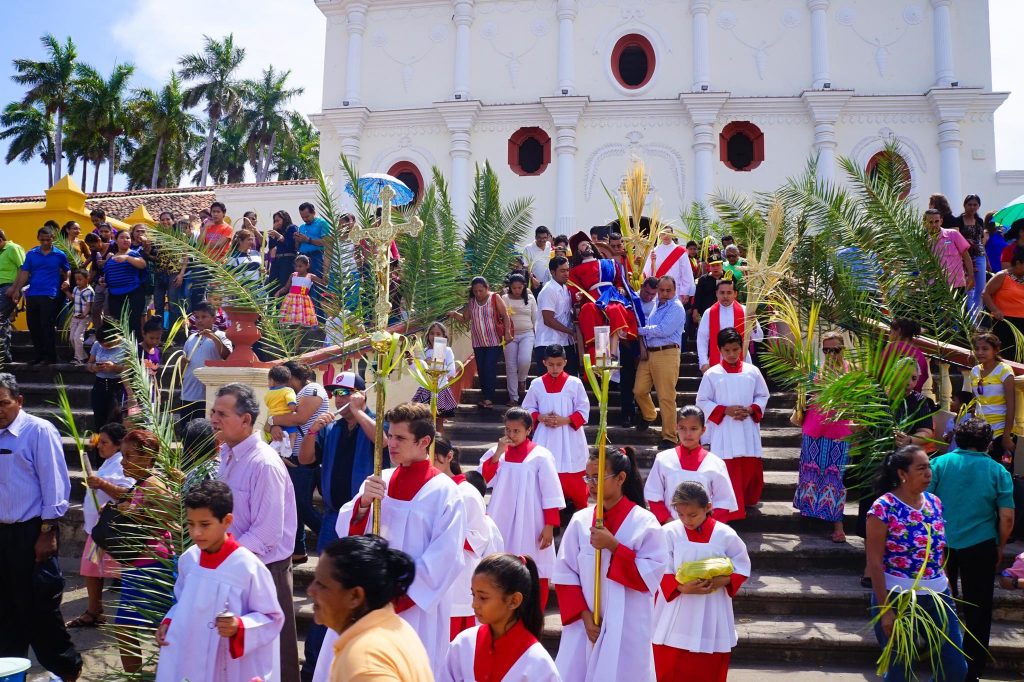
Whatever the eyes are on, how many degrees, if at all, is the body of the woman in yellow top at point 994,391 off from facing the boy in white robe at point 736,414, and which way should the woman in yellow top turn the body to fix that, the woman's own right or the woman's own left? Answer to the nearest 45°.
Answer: approximately 45° to the woman's own right

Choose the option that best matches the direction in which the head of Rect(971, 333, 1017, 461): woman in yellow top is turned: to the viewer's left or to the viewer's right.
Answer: to the viewer's left

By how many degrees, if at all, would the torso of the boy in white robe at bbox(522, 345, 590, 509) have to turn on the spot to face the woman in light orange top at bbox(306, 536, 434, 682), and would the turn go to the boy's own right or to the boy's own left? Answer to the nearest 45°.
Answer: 0° — they already face them

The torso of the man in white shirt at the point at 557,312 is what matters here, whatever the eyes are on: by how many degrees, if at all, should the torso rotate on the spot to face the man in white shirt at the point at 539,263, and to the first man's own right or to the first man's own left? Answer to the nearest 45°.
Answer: approximately 135° to the first man's own left

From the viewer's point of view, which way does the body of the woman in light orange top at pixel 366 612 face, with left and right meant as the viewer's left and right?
facing to the left of the viewer

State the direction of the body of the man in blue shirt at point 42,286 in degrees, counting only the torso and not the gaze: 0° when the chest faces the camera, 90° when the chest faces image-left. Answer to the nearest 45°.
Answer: approximately 0°

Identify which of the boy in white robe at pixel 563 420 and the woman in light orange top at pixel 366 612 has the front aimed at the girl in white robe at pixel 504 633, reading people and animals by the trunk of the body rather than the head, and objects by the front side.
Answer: the boy in white robe

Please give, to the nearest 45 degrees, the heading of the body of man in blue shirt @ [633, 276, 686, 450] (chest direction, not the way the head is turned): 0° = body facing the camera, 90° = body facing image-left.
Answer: approximately 45°

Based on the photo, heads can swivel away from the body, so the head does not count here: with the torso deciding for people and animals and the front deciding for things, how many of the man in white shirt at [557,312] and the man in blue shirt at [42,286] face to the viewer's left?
0
